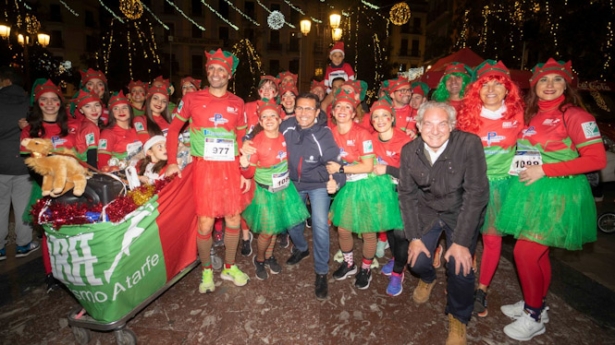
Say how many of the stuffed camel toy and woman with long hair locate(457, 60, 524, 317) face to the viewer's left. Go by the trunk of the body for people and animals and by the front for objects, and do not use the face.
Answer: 1

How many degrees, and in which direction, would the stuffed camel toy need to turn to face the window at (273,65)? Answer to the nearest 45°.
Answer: approximately 135° to its right

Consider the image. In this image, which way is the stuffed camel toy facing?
to the viewer's left

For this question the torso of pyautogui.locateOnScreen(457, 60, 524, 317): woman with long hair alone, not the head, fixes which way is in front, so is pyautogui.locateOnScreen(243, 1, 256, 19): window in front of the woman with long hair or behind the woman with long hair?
behind

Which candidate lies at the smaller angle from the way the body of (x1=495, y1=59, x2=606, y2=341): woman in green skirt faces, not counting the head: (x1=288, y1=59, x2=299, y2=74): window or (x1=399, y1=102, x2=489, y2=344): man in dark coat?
the man in dark coat

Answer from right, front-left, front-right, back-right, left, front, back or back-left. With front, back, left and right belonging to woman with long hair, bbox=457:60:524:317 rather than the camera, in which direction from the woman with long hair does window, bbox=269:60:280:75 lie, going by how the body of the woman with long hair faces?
back-right
